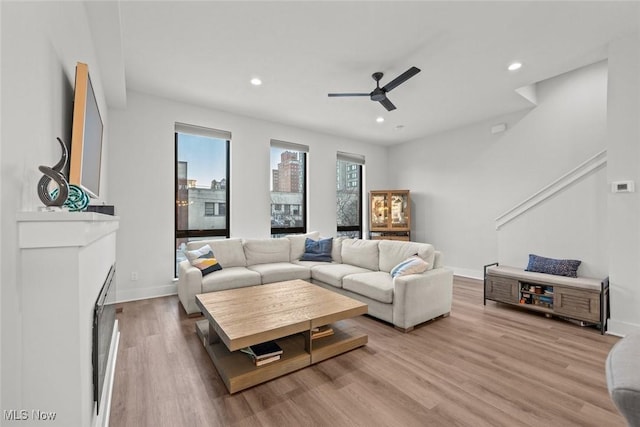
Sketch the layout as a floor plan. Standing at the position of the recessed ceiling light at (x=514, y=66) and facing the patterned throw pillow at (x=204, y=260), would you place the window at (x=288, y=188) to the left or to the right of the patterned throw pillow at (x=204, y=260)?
right

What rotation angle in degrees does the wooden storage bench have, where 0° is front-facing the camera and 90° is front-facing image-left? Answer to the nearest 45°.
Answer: approximately 45°

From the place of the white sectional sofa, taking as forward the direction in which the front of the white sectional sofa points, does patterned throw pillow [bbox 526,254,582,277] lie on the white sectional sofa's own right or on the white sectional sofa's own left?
on the white sectional sofa's own left

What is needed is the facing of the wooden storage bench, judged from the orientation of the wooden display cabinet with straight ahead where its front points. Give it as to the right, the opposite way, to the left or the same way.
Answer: to the right

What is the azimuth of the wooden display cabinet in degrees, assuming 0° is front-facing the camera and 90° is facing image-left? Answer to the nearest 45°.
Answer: approximately 0°

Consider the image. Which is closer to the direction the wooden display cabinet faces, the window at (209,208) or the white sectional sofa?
the white sectional sofa

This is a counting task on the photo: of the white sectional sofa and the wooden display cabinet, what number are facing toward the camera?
2

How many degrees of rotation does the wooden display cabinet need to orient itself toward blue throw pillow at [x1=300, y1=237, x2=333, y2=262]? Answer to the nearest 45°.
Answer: approximately 45° to its right

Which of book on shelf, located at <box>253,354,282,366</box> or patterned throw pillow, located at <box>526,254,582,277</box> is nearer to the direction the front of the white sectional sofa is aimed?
the book on shelf

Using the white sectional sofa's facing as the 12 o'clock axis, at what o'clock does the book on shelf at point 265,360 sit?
The book on shelf is roughly at 1 o'clock from the white sectional sofa.

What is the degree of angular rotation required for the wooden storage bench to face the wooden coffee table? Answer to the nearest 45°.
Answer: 0° — it already faces it
